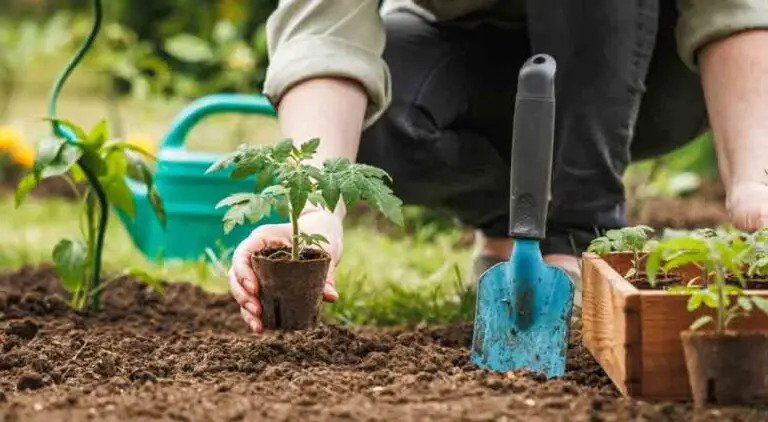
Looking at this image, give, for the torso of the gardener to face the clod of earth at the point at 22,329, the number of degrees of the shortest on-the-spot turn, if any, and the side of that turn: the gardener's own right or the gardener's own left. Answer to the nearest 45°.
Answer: approximately 90° to the gardener's own right

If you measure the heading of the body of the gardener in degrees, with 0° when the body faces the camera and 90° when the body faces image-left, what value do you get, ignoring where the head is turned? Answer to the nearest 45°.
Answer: approximately 0°

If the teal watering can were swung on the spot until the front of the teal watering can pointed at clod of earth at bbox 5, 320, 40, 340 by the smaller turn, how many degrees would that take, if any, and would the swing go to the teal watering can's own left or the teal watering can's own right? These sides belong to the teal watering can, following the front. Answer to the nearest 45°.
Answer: approximately 90° to the teal watering can's own left

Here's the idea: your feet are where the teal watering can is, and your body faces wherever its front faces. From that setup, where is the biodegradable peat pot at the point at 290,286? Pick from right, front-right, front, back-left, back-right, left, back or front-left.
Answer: left

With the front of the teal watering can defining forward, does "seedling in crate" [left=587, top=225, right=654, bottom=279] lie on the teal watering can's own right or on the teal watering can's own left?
on the teal watering can's own left

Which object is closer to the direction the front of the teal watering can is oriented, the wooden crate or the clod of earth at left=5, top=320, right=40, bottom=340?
the clod of earth

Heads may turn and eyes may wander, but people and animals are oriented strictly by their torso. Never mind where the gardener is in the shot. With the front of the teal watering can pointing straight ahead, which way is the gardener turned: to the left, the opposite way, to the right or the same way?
to the left

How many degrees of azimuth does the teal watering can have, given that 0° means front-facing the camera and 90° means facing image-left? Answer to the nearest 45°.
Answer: approximately 90°

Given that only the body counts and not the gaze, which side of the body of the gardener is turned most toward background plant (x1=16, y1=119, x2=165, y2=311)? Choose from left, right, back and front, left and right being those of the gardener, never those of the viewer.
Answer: right

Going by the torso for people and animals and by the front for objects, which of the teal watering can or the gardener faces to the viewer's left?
the teal watering can
